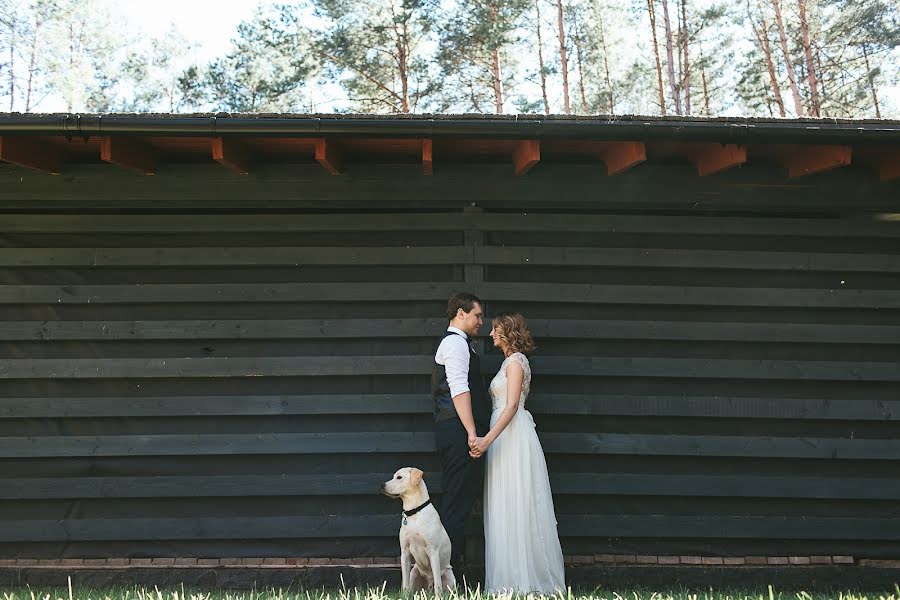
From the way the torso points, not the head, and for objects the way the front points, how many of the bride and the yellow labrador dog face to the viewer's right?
0

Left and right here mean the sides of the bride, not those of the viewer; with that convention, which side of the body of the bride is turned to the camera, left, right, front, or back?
left

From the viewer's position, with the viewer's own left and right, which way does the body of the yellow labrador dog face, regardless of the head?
facing the viewer and to the left of the viewer

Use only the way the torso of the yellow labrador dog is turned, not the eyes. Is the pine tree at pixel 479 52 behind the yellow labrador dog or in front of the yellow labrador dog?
behind

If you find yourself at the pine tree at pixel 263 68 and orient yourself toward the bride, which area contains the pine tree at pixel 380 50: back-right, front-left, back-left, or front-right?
front-left

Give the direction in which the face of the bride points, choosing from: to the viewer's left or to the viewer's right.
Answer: to the viewer's left

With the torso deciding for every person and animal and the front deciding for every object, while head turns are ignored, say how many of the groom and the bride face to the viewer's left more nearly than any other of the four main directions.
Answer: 1

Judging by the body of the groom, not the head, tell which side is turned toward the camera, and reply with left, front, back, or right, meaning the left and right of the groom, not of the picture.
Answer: right

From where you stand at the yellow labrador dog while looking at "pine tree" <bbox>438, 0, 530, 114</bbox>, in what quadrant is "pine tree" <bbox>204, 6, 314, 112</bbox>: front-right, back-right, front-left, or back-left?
front-left
